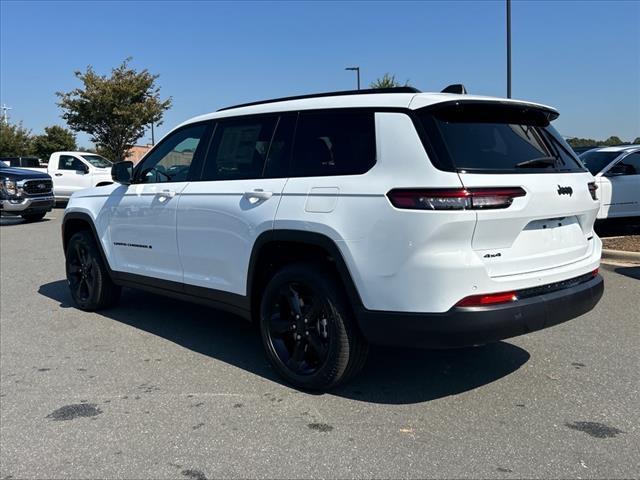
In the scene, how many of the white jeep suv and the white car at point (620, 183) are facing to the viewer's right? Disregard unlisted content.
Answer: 0

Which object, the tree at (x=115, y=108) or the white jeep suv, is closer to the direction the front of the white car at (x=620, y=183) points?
the white jeep suv

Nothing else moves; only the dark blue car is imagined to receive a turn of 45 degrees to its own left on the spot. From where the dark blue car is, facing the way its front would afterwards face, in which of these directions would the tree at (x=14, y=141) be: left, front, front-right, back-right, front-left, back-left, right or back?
left

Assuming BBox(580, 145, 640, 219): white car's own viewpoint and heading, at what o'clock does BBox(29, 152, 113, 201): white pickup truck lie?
BBox(29, 152, 113, 201): white pickup truck is roughly at 2 o'clock from BBox(580, 145, 640, 219): white car.

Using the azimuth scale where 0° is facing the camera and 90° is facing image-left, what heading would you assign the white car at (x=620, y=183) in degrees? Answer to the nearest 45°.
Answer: approximately 45°

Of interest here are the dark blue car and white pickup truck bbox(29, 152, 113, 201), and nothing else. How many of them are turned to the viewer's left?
0

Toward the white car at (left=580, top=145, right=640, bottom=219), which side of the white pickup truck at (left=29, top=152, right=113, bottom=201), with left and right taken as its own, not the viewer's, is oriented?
front

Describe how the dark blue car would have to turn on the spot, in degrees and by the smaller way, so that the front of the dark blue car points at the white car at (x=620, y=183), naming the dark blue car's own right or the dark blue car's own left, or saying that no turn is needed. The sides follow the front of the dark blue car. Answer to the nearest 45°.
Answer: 0° — it already faces it

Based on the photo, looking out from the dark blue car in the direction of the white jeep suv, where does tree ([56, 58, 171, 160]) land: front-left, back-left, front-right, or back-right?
back-left

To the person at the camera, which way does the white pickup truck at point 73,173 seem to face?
facing the viewer and to the right of the viewer

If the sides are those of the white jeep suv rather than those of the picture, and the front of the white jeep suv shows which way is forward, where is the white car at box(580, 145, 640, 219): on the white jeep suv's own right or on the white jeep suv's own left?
on the white jeep suv's own right

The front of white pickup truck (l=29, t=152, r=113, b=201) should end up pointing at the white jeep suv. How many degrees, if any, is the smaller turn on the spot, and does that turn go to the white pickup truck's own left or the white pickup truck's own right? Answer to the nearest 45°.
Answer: approximately 45° to the white pickup truck's own right

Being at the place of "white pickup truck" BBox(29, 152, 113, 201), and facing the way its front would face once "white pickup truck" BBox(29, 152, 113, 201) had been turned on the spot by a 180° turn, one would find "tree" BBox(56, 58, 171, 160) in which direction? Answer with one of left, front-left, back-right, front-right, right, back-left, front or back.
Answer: front-right

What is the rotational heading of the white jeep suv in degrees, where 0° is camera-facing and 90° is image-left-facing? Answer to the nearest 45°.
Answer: approximately 135°
